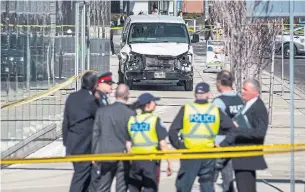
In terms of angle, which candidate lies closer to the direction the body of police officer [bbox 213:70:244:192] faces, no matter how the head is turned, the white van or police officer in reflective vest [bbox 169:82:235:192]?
the white van

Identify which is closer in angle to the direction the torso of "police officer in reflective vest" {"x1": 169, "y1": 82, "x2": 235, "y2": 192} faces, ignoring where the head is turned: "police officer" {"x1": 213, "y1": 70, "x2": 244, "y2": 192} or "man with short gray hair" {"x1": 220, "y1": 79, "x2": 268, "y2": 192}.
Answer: the police officer

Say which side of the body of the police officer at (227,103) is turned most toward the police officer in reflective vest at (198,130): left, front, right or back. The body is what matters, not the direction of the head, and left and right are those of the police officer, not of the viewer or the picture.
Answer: left

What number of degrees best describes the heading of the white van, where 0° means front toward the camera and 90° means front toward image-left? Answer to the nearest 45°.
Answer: approximately 0°

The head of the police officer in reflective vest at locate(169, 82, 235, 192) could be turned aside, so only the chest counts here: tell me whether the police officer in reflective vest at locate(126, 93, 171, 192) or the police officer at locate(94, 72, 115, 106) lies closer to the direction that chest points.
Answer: the police officer

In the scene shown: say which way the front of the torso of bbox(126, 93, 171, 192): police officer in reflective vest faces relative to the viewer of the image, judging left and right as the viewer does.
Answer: facing away from the viewer and to the right of the viewer

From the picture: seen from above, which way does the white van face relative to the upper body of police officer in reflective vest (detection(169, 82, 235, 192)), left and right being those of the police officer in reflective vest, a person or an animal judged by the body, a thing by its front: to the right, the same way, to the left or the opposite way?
the opposite way

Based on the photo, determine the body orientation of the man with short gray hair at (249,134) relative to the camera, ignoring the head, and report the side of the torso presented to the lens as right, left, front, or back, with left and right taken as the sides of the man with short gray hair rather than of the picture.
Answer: left

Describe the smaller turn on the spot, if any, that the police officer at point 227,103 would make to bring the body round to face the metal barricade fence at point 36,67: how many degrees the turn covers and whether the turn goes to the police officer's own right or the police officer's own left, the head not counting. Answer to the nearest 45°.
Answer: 0° — they already face it

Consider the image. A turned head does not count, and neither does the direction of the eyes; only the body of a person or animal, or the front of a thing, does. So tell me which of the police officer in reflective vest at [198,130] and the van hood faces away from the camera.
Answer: the police officer in reflective vest

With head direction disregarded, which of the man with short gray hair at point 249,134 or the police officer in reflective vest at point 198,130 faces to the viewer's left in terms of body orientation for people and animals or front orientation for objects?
the man with short gray hair

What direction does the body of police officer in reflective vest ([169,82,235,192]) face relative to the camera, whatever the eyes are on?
away from the camera
